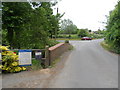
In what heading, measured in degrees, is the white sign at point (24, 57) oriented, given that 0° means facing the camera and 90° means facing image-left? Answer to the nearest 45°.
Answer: approximately 0°

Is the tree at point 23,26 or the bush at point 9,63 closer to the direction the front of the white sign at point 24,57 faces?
the bush

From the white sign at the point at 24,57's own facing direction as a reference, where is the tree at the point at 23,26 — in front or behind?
behind

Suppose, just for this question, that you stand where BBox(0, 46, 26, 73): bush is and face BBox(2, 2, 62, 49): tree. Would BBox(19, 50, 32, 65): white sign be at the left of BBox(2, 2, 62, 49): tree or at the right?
right

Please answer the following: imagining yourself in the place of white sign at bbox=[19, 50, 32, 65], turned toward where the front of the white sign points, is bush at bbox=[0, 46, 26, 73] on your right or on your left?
on your right
